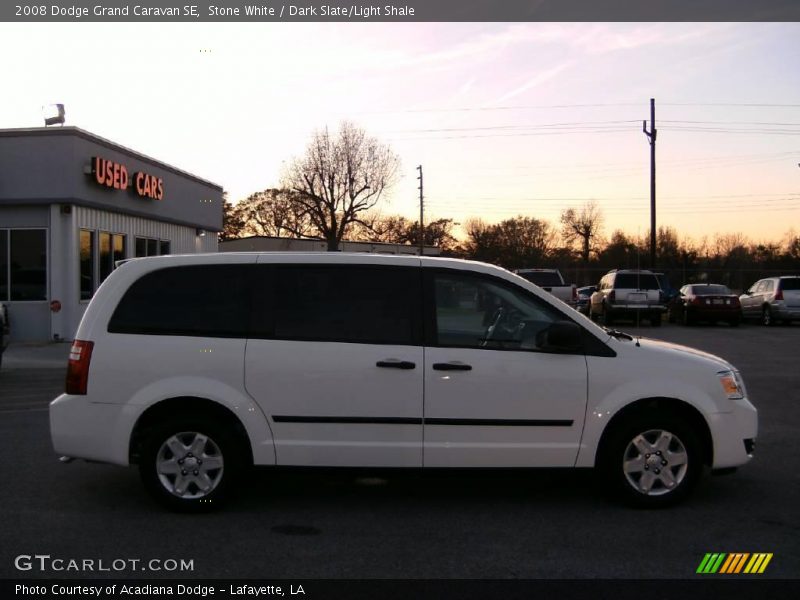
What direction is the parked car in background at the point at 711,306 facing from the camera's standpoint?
away from the camera

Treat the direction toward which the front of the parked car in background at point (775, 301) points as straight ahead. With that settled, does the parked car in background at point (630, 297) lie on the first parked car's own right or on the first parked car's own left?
on the first parked car's own left

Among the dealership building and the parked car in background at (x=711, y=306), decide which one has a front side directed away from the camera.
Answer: the parked car in background

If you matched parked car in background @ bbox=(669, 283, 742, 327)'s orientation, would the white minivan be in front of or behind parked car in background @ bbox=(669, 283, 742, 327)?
behind

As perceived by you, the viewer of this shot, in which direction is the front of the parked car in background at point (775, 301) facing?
facing away from the viewer and to the left of the viewer

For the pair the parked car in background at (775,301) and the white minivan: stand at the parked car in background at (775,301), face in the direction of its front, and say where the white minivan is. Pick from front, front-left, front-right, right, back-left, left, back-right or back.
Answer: back-left

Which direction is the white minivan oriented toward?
to the viewer's right

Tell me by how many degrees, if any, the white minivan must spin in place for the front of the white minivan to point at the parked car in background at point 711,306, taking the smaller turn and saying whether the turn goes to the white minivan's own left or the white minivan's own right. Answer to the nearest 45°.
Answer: approximately 45° to the white minivan's own left

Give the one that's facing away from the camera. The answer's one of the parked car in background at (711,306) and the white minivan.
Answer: the parked car in background

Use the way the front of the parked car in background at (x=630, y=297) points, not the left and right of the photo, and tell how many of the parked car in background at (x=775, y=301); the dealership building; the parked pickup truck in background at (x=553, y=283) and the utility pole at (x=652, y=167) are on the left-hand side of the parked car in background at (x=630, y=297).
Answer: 2

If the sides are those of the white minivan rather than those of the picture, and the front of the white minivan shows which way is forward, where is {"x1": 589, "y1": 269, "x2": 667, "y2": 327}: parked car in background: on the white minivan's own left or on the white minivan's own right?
on the white minivan's own left

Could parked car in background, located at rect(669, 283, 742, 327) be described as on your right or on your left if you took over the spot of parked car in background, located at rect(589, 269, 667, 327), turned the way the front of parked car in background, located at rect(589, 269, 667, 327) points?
on your right

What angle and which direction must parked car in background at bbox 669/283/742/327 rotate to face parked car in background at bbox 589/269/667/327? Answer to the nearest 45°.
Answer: approximately 135° to its left

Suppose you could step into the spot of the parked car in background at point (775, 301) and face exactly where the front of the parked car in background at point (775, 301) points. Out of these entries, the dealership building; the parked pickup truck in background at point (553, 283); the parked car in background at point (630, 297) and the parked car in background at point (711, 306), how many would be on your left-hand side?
4

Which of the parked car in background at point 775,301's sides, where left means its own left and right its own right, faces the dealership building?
left
